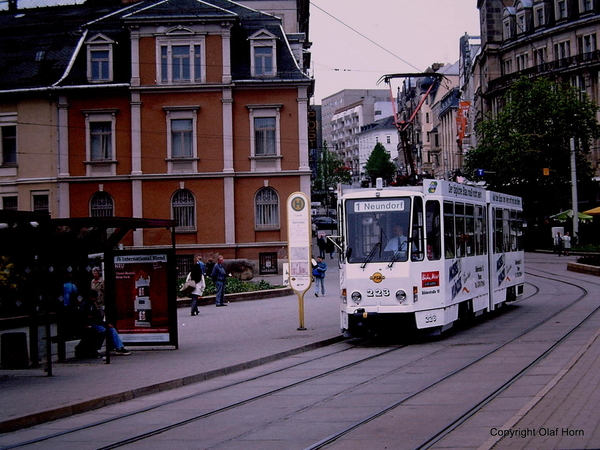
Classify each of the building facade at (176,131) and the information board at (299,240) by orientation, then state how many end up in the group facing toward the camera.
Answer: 2

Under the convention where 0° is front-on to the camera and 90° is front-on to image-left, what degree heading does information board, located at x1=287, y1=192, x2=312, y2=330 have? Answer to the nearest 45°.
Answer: approximately 0°

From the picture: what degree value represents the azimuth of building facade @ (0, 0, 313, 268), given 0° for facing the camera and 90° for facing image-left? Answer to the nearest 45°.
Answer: approximately 0°

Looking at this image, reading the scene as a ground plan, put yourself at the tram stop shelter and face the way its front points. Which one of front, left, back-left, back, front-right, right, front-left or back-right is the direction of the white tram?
front-left

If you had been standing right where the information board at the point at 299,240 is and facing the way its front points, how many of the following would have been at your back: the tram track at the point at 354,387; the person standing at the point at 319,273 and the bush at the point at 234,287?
2

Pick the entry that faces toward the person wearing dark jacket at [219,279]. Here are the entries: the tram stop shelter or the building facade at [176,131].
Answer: the building facade

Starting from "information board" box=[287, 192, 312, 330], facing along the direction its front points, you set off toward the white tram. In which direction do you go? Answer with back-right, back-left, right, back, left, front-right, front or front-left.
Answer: back-left

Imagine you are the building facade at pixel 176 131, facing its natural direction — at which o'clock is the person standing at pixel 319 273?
The person standing is roughly at 11 o'clock from the building facade.

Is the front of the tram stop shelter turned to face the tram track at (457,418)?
yes

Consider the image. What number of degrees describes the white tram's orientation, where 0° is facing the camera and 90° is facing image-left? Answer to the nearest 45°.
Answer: approximately 45°

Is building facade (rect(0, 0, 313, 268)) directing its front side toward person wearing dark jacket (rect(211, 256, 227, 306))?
yes

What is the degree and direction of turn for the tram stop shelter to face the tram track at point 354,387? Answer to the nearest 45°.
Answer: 0° — it already faces it

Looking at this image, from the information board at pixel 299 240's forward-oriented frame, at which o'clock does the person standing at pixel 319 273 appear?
The person standing is roughly at 6 o'clock from the information board.
